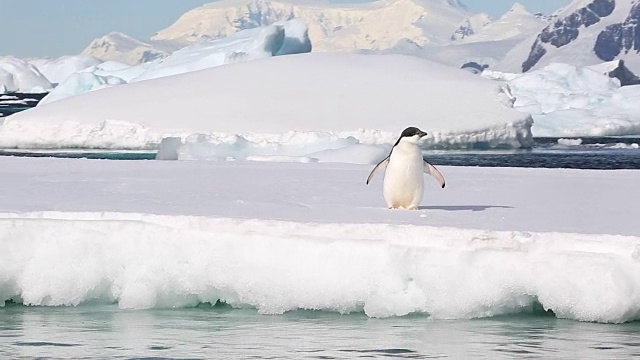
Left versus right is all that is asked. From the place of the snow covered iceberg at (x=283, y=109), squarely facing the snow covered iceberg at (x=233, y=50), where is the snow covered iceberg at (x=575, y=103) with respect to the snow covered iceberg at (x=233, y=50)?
right

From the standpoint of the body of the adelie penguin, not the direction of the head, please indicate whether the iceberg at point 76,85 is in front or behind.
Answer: behind

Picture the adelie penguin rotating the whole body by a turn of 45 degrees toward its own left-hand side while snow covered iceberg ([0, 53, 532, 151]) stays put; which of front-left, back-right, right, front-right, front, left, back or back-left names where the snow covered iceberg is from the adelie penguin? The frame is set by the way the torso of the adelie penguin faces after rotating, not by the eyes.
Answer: back-left

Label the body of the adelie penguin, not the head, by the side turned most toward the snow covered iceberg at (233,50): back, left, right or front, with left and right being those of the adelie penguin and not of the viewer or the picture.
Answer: back

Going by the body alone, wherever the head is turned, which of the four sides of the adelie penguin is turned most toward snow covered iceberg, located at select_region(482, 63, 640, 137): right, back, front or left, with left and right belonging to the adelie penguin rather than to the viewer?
back

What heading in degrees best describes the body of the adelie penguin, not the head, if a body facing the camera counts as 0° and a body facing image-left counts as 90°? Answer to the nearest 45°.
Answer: approximately 0°
